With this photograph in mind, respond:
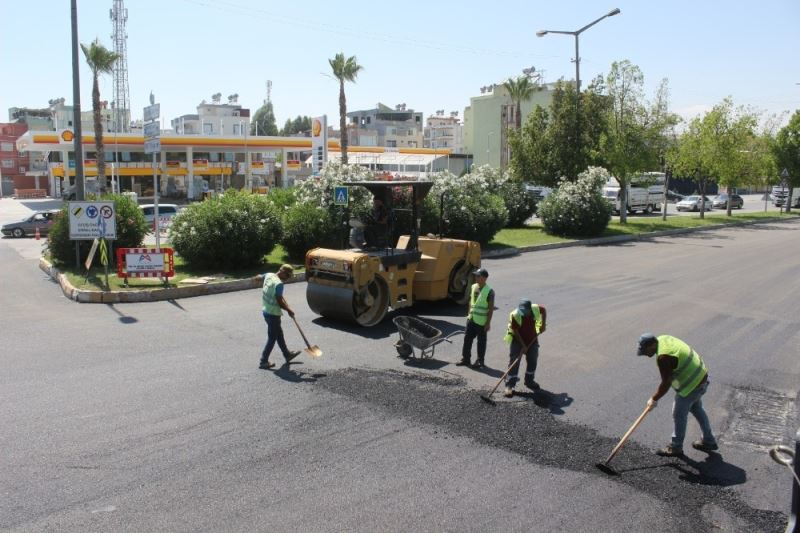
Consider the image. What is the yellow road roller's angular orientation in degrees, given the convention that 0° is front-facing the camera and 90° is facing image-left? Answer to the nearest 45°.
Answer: approximately 45°

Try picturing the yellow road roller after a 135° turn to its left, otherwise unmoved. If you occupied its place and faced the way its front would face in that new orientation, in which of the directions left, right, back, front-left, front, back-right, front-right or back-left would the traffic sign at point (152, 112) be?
back-left

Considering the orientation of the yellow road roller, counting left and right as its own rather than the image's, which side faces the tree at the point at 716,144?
back

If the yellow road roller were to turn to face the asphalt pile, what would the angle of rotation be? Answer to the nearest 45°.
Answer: approximately 45° to its left

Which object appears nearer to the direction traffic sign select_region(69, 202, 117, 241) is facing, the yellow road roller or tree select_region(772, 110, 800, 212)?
the yellow road roller

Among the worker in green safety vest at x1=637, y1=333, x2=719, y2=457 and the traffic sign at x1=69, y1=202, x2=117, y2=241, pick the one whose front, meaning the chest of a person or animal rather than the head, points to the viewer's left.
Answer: the worker in green safety vest

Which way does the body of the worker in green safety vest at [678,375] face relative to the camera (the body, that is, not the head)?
to the viewer's left

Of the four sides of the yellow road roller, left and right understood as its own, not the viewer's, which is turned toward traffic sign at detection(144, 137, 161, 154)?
right

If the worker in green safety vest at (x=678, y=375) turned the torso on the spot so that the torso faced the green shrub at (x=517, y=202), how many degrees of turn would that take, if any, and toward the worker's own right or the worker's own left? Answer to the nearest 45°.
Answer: approximately 90° to the worker's own right

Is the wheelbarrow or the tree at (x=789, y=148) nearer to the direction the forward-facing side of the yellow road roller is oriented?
the wheelbarrow

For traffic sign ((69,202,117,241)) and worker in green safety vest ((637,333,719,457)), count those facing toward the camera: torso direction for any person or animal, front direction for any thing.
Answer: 1
